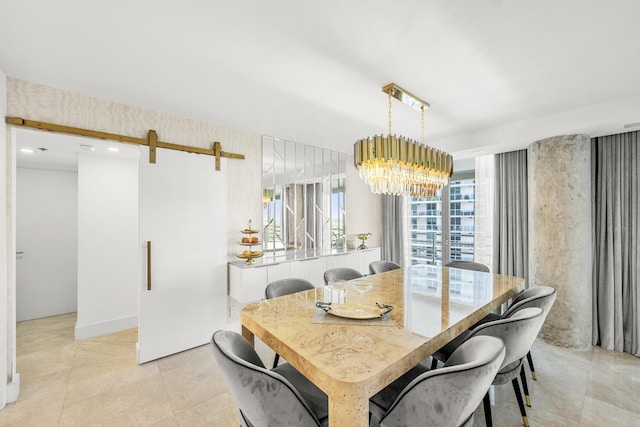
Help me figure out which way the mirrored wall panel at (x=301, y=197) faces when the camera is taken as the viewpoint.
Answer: facing the viewer and to the right of the viewer

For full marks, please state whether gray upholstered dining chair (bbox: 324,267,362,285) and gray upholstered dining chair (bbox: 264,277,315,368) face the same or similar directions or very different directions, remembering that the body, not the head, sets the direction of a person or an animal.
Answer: same or similar directions

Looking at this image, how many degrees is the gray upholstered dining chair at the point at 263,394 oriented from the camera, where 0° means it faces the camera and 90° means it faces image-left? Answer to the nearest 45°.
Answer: approximately 225°

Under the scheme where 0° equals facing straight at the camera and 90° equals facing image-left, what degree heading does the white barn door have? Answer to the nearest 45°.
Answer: approximately 315°

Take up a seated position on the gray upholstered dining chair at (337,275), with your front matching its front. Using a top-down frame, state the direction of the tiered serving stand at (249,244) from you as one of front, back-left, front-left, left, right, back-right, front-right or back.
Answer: back-right

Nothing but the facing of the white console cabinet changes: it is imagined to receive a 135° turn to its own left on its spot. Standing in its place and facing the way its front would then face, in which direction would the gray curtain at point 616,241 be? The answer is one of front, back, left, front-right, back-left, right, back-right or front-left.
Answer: right

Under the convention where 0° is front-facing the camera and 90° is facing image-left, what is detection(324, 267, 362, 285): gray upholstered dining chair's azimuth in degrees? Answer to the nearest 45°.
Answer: approximately 315°

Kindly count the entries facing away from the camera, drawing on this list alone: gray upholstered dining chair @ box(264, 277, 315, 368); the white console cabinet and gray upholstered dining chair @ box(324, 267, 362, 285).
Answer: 0

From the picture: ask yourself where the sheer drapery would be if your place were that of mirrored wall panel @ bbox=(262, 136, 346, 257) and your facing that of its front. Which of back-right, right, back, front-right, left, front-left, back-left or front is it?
front-left

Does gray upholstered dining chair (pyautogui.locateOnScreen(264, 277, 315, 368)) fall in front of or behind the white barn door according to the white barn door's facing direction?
in front

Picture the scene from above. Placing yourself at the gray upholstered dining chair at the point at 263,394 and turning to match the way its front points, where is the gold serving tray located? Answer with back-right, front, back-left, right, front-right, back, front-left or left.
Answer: front

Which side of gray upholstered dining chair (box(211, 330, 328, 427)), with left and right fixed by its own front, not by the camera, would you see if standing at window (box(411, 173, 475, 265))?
front

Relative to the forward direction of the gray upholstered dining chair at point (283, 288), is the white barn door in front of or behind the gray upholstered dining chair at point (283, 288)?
behind

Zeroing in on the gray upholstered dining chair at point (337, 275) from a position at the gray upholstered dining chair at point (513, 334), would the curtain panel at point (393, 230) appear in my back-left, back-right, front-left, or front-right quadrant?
front-right

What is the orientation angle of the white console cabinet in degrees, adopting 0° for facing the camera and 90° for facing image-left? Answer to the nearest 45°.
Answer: approximately 315°

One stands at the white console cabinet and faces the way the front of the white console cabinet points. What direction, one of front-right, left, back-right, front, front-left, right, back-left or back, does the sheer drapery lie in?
front-left

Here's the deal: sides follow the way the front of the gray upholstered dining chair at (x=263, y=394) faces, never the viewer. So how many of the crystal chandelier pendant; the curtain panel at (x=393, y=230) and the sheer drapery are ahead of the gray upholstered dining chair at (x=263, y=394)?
3
